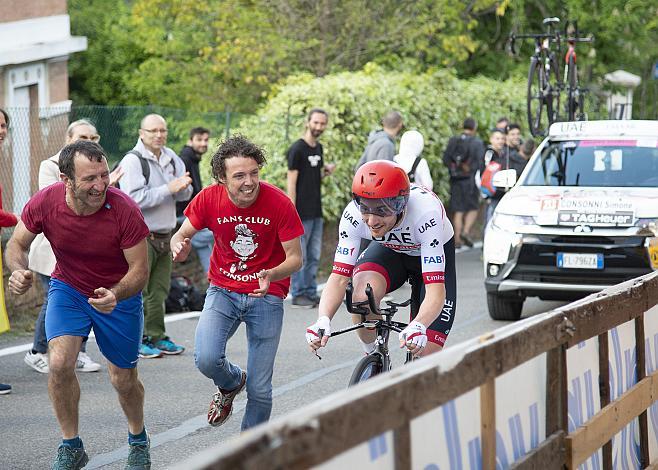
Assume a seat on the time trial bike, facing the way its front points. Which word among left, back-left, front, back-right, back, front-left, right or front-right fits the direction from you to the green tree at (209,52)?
back-right

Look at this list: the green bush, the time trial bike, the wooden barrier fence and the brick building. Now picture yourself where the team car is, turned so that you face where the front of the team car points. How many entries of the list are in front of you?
2

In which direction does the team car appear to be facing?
toward the camera

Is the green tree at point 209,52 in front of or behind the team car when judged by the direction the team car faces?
behind

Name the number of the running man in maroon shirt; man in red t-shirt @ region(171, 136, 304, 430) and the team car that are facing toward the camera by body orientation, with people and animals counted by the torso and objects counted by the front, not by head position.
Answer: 3

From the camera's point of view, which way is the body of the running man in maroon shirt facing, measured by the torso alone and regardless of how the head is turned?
toward the camera

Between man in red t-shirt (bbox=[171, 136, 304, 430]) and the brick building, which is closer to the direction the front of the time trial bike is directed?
the man in red t-shirt

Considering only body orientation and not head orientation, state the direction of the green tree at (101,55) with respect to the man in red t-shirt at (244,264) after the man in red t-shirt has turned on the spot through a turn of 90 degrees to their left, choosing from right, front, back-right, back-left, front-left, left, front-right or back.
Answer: left

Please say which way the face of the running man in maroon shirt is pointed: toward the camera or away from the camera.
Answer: toward the camera

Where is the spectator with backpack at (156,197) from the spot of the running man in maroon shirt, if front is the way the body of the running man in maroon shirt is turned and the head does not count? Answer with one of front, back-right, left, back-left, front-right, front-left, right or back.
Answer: back

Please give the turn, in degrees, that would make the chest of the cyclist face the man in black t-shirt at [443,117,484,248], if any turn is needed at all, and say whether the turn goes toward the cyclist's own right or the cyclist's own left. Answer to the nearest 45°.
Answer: approximately 135° to the cyclist's own right

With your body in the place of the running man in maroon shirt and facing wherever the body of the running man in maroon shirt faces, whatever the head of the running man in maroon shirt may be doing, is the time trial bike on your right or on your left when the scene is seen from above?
on your left

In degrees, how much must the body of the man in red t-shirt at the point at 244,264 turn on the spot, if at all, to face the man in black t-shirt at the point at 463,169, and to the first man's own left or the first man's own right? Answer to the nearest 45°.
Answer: approximately 180°

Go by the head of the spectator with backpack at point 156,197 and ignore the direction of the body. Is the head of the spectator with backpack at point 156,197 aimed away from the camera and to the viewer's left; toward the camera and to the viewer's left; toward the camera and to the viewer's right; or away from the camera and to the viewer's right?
toward the camera and to the viewer's right

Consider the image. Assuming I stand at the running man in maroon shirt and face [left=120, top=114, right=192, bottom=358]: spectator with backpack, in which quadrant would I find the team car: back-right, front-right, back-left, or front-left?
front-right

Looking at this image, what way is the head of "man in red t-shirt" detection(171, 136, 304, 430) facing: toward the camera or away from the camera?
toward the camera
